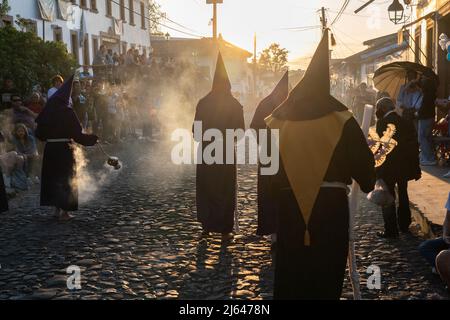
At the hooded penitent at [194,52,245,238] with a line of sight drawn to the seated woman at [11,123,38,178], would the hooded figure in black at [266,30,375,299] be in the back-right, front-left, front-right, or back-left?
back-left

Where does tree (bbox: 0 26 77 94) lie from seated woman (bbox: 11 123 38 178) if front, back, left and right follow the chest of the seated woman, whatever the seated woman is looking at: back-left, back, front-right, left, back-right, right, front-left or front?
back-left

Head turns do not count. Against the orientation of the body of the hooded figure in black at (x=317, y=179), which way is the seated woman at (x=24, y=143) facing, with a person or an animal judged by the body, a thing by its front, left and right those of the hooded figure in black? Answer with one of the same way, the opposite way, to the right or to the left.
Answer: to the right

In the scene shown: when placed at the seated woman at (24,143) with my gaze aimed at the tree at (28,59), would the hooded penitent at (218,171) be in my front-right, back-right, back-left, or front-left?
back-right

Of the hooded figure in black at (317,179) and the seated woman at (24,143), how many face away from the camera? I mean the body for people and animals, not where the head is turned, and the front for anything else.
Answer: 1

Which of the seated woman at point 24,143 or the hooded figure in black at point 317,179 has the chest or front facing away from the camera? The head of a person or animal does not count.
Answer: the hooded figure in black

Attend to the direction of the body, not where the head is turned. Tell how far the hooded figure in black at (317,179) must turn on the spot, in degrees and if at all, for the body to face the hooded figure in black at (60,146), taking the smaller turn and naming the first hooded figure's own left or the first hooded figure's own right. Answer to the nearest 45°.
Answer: approximately 45° to the first hooded figure's own left

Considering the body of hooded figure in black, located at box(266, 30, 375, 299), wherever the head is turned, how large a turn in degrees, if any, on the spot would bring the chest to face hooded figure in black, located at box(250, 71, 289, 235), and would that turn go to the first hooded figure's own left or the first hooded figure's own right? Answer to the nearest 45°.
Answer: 0° — they already face them

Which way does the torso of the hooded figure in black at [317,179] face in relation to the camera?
away from the camera

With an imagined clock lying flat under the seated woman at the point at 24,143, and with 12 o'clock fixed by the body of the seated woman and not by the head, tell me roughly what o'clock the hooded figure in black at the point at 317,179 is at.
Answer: The hooded figure in black is roughly at 1 o'clock from the seated woman.

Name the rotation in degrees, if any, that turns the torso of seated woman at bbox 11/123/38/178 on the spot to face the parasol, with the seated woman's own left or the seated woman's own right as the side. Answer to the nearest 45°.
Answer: approximately 45° to the seated woman's own left
